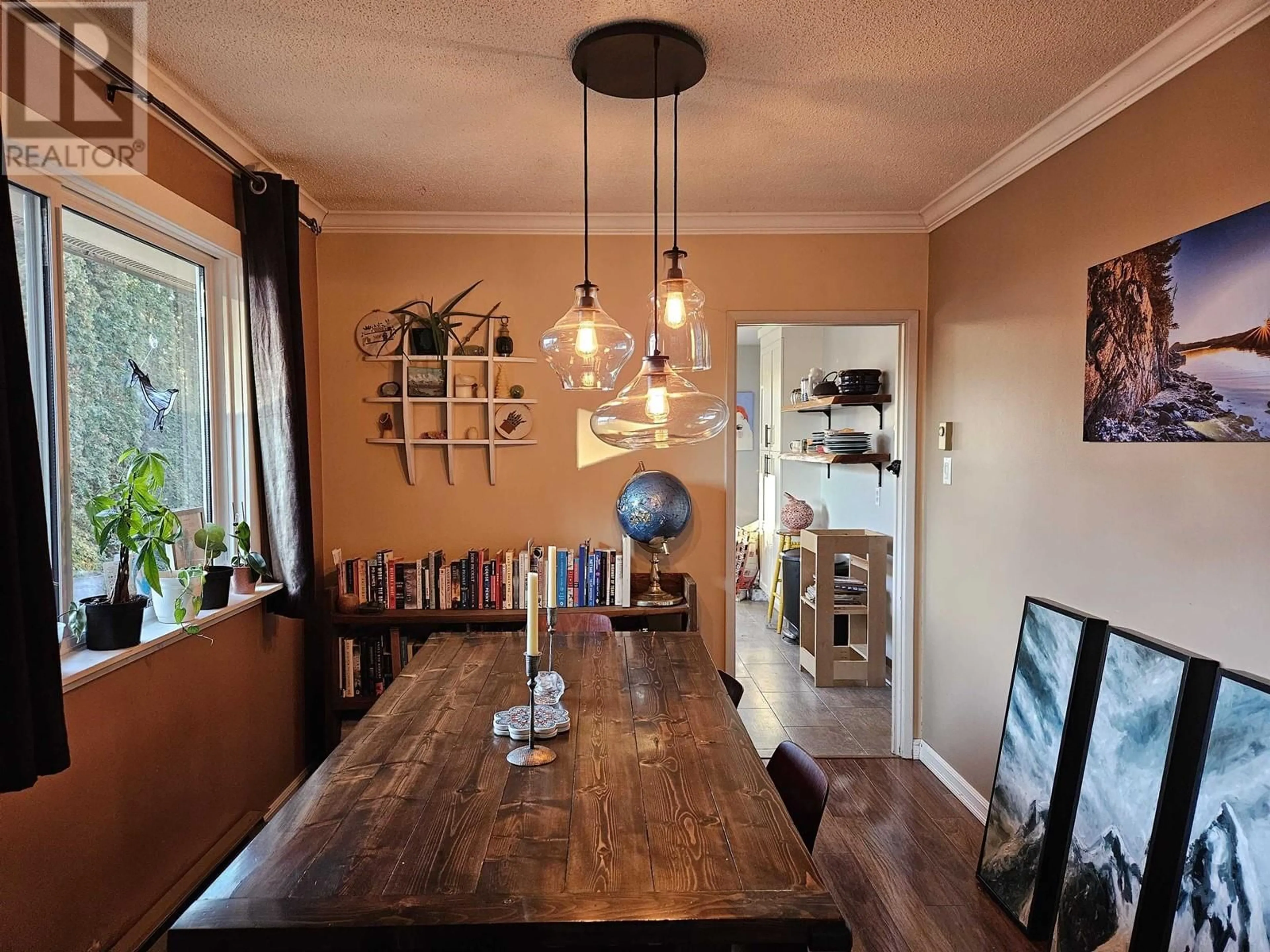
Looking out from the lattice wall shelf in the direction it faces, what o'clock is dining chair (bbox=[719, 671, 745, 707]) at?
The dining chair is roughly at 11 o'clock from the lattice wall shelf.

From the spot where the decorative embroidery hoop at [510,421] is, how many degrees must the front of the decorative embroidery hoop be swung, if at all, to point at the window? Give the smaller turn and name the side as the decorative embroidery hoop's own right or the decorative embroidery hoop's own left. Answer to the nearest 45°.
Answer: approximately 45° to the decorative embroidery hoop's own right

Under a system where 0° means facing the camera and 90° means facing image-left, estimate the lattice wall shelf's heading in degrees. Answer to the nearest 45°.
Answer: approximately 0°

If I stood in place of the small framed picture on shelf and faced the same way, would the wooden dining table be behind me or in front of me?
in front

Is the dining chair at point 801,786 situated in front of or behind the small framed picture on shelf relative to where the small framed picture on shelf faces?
in front

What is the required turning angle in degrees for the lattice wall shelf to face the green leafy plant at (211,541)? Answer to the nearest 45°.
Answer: approximately 45° to its right

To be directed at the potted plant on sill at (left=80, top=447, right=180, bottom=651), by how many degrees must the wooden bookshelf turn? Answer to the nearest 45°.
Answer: approximately 45° to its right

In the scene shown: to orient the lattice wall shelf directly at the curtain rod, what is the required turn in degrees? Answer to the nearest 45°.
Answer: approximately 45° to its right

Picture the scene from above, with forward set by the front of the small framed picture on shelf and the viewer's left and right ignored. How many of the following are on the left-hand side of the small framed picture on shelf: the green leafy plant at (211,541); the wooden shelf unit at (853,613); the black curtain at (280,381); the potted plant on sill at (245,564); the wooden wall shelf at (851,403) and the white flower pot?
2

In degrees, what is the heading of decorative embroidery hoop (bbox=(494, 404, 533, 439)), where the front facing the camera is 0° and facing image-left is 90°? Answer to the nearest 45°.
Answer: approximately 0°
